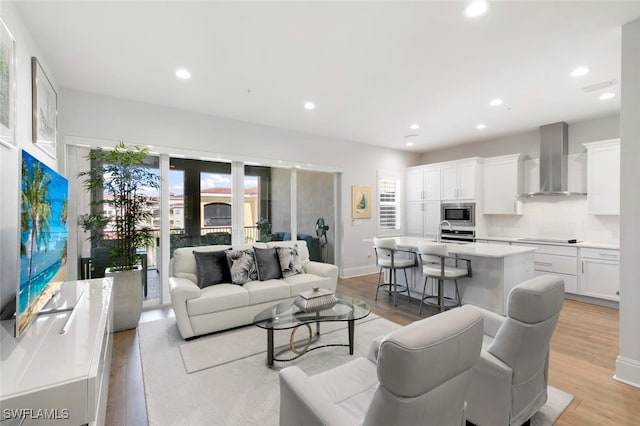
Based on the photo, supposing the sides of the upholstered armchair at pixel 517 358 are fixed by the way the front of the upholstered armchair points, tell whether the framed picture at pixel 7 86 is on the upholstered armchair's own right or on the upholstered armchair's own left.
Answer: on the upholstered armchair's own left

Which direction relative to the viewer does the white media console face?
to the viewer's right

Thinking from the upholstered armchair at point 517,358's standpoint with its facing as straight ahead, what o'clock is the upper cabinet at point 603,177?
The upper cabinet is roughly at 2 o'clock from the upholstered armchair.

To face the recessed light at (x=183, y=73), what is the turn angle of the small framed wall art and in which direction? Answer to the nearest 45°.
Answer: approximately 90° to its right

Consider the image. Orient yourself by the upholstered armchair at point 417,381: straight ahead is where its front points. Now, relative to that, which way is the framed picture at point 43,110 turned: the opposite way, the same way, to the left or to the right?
to the right

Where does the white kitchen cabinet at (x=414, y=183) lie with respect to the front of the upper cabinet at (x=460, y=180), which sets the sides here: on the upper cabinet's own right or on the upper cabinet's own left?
on the upper cabinet's own right

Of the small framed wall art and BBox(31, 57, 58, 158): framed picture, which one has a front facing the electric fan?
the framed picture
